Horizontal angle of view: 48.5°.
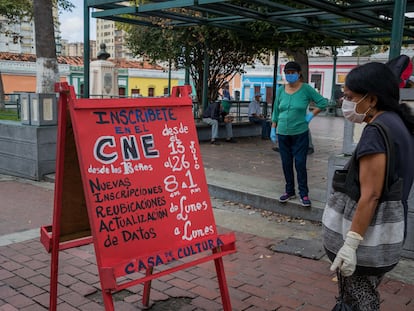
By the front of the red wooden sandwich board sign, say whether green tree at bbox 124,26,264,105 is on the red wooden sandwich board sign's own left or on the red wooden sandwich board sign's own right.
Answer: on the red wooden sandwich board sign's own left

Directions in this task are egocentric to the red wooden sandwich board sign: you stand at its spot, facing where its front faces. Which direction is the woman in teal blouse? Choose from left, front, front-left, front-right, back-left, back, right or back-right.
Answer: left

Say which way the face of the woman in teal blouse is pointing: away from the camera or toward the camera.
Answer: toward the camera

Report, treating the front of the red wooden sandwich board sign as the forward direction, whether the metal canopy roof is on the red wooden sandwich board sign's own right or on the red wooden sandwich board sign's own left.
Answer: on the red wooden sandwich board sign's own left
